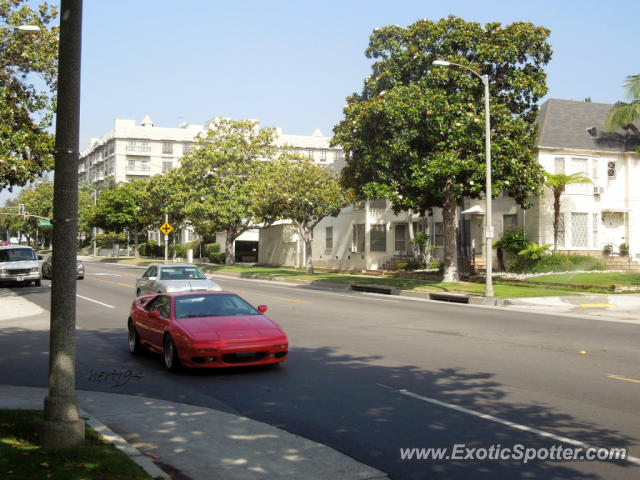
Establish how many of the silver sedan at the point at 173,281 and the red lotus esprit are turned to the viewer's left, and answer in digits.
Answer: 0

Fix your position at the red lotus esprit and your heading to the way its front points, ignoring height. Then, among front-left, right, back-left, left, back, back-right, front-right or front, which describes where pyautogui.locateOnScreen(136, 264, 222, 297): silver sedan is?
back-left

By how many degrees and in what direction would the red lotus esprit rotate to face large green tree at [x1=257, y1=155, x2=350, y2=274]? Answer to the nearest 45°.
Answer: approximately 135° to its left

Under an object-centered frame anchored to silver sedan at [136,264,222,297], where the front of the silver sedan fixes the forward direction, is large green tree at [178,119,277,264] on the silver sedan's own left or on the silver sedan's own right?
on the silver sedan's own left

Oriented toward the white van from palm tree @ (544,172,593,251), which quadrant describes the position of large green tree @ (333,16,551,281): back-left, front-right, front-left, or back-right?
front-left

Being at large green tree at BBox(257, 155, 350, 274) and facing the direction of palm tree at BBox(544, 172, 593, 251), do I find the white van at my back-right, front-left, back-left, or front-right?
back-right

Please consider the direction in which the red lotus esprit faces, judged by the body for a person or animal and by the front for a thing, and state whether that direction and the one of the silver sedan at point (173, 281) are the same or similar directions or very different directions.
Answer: same or similar directions

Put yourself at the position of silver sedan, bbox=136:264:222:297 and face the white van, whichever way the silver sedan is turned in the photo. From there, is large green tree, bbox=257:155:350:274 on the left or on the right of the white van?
right

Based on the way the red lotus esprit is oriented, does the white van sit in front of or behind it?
behind

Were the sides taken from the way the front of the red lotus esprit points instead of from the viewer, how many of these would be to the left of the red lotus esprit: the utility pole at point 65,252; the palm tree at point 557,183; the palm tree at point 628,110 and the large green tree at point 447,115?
3

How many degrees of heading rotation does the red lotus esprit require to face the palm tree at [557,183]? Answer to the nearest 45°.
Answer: approximately 90° to its left

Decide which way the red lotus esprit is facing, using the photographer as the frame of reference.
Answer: facing the viewer and to the right of the viewer

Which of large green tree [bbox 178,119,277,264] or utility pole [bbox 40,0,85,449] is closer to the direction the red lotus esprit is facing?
the utility pole

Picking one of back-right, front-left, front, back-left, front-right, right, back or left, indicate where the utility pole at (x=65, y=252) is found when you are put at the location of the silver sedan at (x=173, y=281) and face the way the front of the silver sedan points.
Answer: front-right

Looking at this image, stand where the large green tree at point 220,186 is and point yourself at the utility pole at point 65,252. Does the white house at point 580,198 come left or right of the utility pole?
left

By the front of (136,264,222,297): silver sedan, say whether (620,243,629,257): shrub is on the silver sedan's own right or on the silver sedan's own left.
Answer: on the silver sedan's own left
